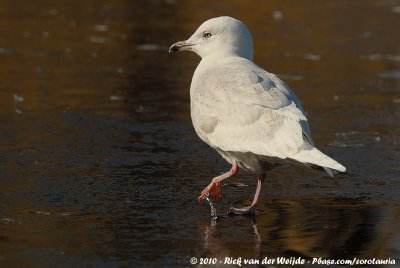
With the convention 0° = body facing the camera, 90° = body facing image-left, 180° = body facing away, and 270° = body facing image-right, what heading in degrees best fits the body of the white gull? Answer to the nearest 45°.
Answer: approximately 90°
